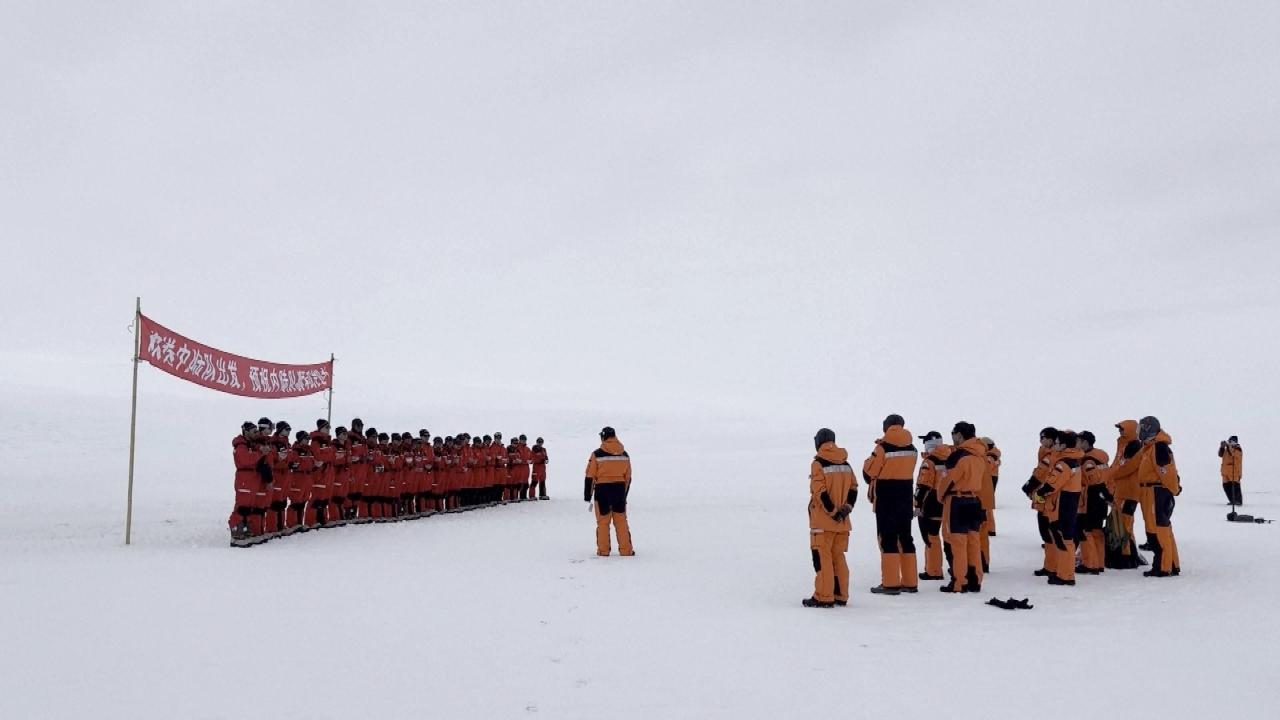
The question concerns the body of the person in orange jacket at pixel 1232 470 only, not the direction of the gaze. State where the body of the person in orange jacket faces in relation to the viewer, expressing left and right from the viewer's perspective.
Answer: facing the viewer and to the left of the viewer

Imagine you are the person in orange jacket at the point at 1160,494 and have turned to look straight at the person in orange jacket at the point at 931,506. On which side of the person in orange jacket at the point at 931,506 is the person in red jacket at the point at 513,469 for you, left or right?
right

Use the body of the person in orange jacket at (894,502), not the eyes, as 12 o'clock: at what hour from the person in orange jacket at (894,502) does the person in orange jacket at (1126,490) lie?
the person in orange jacket at (1126,490) is roughly at 3 o'clock from the person in orange jacket at (894,502).

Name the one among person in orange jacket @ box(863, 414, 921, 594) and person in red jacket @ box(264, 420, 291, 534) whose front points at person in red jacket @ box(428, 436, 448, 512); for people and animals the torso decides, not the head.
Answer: the person in orange jacket

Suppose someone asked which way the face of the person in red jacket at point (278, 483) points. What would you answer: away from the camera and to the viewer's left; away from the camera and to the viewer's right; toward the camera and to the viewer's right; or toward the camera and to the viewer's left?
toward the camera and to the viewer's right

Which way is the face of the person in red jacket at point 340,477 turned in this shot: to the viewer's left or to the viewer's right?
to the viewer's right

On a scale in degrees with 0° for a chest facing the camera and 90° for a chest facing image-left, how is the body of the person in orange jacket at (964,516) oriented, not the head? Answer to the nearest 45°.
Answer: approximately 135°

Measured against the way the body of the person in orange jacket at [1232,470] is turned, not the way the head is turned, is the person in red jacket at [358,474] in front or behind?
in front

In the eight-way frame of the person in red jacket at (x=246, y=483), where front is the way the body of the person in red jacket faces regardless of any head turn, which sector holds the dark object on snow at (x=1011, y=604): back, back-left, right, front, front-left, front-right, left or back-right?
front-right

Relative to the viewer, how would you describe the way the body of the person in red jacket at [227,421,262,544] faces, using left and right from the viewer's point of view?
facing to the right of the viewer

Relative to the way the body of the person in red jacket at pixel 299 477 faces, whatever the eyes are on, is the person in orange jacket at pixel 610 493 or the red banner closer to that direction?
the person in orange jacket

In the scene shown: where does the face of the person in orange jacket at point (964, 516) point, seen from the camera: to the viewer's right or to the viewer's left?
to the viewer's left

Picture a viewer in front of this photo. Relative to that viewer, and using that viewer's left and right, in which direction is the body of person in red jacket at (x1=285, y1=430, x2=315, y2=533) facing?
facing the viewer and to the right of the viewer

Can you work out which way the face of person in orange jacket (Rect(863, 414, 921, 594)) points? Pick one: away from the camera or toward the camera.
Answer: away from the camera
